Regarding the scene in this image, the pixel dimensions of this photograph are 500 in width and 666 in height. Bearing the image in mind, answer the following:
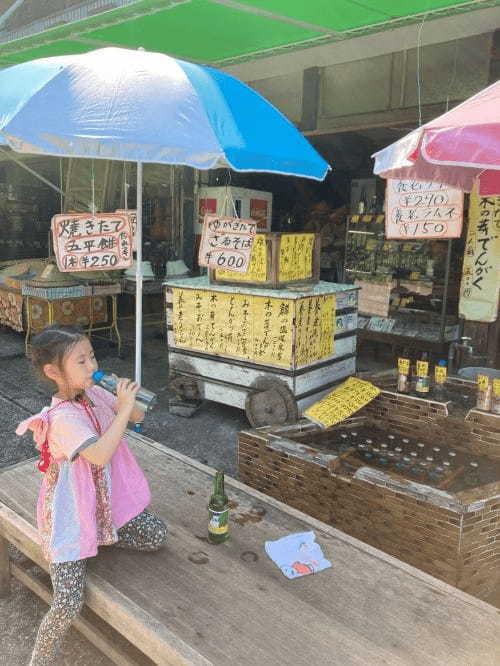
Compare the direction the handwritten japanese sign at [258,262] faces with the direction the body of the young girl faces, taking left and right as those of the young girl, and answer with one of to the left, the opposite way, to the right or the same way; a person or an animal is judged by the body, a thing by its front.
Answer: to the right

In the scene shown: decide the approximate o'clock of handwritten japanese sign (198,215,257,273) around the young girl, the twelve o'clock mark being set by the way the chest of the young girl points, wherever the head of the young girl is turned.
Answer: The handwritten japanese sign is roughly at 10 o'clock from the young girl.

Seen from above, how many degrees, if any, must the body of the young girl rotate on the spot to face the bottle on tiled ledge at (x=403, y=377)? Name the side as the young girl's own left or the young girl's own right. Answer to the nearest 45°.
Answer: approximately 45° to the young girl's own left

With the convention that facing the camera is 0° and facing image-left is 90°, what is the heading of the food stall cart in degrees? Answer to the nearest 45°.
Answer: approximately 45°

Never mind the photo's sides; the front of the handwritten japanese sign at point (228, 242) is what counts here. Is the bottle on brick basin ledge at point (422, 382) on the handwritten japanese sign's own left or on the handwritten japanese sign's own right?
on the handwritten japanese sign's own left

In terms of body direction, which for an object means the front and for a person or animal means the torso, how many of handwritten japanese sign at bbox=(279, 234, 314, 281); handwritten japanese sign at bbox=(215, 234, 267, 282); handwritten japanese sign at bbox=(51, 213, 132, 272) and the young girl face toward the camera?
3

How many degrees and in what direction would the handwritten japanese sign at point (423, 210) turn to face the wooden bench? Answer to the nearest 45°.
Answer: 0° — it already faces it

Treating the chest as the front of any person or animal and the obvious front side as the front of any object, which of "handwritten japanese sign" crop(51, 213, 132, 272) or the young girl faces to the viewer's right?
the young girl
